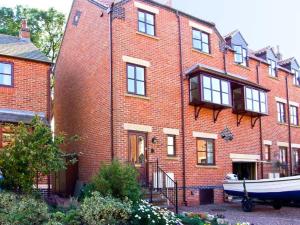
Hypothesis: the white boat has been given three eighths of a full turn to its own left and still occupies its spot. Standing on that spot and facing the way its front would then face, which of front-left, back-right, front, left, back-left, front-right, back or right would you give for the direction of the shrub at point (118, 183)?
left

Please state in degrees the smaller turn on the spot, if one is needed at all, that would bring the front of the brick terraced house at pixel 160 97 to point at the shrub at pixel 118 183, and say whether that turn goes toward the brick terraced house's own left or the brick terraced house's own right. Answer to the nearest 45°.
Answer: approximately 45° to the brick terraced house's own right

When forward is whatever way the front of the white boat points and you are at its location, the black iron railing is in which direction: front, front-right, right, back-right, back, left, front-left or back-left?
back

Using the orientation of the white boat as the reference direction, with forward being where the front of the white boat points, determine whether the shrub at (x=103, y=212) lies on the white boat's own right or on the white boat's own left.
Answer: on the white boat's own right

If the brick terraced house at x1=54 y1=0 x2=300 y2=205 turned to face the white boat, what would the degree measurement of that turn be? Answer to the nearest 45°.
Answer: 0° — it already faces it

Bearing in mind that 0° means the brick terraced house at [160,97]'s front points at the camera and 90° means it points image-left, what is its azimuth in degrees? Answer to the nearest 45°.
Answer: approximately 315°

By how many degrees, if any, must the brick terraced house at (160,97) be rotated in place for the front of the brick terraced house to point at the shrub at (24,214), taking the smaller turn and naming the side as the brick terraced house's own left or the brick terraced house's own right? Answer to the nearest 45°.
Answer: approximately 45° to the brick terraced house's own right

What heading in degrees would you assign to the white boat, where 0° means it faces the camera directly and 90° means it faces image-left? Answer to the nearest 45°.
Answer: approximately 270°

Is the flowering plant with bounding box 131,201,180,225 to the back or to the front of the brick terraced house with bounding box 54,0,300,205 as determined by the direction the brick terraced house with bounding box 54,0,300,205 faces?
to the front
